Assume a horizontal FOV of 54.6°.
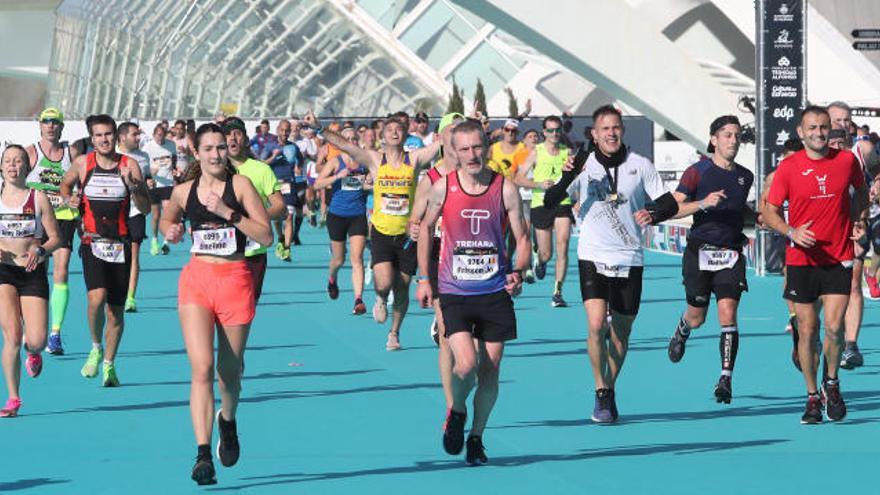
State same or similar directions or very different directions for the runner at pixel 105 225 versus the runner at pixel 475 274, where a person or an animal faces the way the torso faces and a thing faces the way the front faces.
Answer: same or similar directions

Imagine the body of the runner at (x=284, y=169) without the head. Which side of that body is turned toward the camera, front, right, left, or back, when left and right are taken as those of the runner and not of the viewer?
front

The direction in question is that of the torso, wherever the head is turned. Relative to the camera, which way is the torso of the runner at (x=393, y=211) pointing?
toward the camera

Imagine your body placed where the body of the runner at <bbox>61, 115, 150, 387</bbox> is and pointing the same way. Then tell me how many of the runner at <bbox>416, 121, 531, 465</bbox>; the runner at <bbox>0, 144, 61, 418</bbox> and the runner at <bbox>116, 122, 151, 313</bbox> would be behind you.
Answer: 1

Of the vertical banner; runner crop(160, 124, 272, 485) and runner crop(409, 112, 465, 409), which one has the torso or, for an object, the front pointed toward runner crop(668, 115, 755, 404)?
the vertical banner

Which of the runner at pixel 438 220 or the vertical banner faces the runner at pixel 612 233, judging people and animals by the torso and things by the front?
the vertical banner

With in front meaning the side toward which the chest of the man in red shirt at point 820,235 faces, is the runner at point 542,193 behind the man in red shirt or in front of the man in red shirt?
behind

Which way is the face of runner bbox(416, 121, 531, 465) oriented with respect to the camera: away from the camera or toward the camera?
toward the camera

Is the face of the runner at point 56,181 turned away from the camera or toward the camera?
toward the camera

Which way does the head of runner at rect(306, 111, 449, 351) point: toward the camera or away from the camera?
toward the camera

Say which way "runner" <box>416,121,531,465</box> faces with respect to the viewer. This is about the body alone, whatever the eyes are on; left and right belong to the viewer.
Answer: facing the viewer

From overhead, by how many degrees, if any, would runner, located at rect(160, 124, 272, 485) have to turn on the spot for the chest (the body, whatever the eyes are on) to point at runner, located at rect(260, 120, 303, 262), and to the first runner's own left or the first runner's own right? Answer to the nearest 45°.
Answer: approximately 180°

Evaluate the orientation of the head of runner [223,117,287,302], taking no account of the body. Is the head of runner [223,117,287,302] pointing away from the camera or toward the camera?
toward the camera
